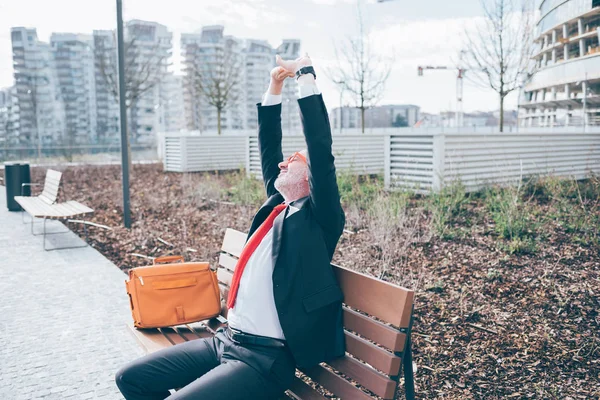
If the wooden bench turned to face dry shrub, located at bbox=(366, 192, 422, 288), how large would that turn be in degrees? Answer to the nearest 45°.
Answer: approximately 135° to its right

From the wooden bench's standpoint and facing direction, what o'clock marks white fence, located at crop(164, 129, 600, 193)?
The white fence is roughly at 5 o'clock from the wooden bench.

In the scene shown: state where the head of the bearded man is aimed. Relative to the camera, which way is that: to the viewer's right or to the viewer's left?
to the viewer's left

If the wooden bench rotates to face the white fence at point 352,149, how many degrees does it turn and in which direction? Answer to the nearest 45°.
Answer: approximately 135° to its right

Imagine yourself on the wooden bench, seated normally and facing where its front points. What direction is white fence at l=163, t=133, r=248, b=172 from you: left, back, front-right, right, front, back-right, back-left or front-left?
back-right

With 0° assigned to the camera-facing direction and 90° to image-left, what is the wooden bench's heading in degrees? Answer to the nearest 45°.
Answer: approximately 45°

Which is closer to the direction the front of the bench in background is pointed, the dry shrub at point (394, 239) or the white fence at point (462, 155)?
the dry shrub
